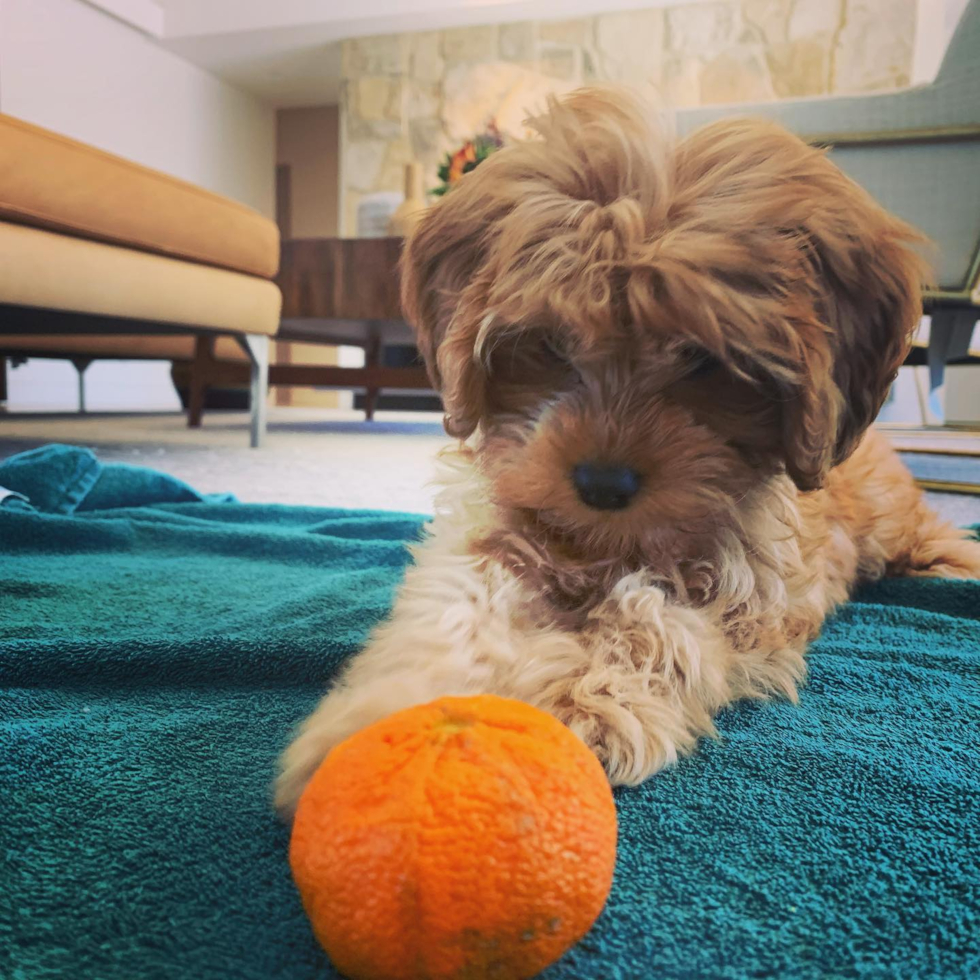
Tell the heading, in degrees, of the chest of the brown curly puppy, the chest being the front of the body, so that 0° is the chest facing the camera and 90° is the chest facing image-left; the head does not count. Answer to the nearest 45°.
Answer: approximately 45°

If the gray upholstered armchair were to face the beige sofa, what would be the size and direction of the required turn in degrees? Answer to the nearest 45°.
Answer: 0° — it already faces it

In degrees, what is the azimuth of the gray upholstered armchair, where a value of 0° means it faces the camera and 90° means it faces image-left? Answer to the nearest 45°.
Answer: approximately 90°

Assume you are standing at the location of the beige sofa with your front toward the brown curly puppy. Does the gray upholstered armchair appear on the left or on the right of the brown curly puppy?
left

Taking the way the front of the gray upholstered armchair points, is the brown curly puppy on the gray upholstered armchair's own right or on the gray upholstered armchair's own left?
on the gray upholstered armchair's own left

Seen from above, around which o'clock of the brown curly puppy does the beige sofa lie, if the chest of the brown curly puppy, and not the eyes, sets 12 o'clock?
The beige sofa is roughly at 3 o'clock from the brown curly puppy.

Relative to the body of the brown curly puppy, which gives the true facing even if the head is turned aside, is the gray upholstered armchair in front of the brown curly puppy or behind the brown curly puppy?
behind
